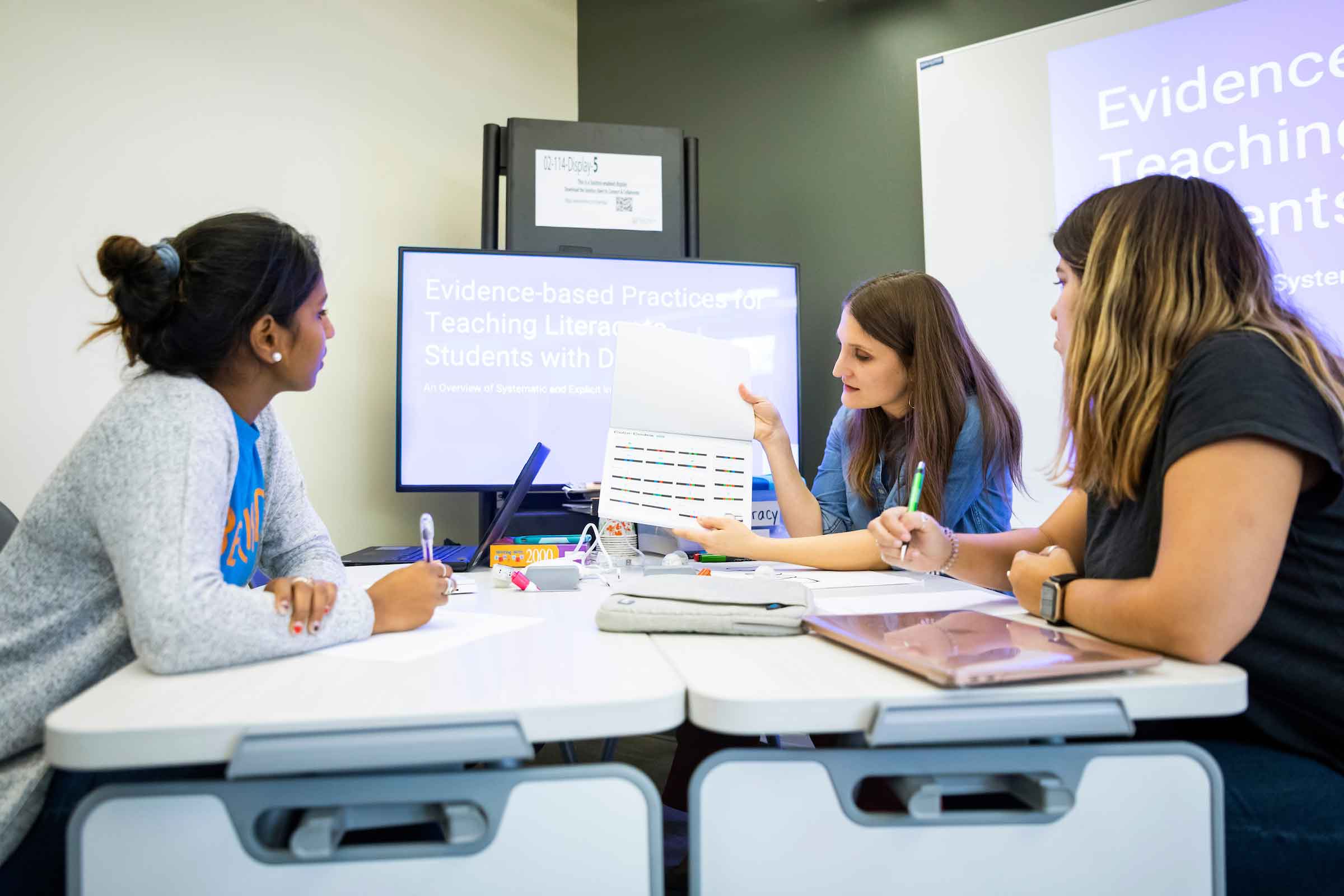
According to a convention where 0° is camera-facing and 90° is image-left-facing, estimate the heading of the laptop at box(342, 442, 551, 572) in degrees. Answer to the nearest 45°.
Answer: approximately 90°

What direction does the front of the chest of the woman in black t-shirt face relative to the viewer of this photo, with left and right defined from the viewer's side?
facing to the left of the viewer

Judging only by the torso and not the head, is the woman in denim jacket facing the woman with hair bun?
yes

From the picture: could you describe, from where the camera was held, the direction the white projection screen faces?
facing the viewer and to the left of the viewer

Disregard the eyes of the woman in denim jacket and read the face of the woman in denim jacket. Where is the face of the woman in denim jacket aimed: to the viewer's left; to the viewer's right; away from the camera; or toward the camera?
to the viewer's left

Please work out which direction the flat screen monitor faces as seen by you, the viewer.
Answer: facing the viewer

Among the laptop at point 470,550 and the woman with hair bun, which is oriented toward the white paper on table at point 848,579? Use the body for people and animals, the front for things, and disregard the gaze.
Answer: the woman with hair bun

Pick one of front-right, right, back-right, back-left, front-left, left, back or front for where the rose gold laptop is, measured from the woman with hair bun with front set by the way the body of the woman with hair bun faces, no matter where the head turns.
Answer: front-right

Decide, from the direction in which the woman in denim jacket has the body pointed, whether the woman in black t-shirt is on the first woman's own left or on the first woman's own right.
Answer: on the first woman's own left

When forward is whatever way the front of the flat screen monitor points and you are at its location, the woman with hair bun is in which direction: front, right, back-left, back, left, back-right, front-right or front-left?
front
